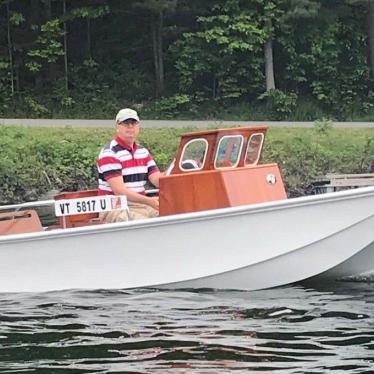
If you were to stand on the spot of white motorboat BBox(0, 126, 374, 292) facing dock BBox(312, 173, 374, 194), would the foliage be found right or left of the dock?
left

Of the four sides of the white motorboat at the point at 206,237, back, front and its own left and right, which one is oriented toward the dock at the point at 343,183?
left

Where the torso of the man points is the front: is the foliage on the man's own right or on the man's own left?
on the man's own left

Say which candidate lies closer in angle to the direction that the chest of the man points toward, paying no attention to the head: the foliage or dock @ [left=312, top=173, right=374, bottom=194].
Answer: the dock

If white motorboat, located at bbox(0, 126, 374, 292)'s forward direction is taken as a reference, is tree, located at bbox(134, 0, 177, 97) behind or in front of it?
behind

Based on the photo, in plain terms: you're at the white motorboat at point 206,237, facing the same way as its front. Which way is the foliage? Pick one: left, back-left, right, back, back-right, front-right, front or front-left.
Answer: back-left

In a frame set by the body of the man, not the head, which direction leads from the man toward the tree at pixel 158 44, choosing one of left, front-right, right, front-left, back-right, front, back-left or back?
back-left

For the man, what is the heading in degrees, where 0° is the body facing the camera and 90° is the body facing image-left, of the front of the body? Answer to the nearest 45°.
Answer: approximately 315°

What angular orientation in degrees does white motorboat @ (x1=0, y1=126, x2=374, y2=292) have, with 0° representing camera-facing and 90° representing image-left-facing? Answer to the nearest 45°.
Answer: approximately 315°
